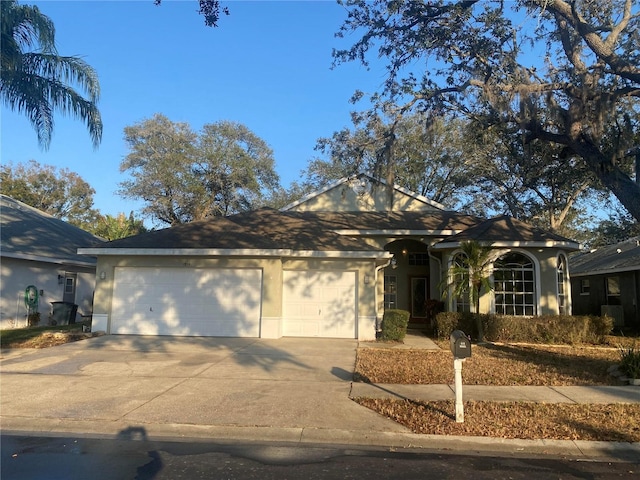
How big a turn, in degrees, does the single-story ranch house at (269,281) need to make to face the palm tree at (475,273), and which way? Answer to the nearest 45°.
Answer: approximately 90° to its left

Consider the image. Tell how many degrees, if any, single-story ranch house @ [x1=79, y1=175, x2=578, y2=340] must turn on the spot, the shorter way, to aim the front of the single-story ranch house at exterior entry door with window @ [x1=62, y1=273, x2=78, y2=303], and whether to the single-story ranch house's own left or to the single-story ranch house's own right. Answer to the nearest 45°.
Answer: approximately 135° to the single-story ranch house's own right

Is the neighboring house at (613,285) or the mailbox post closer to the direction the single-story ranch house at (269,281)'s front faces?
the mailbox post

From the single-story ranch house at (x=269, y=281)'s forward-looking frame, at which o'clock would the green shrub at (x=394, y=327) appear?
The green shrub is roughly at 11 o'clock from the single-story ranch house.

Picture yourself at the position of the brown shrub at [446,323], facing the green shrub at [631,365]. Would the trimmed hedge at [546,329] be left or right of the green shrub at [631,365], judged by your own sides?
left

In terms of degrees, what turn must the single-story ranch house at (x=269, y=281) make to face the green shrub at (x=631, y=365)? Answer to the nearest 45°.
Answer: approximately 45° to its left

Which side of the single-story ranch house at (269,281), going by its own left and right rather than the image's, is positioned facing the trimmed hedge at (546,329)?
left

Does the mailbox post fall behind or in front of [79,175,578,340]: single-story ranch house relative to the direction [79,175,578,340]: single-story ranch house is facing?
in front

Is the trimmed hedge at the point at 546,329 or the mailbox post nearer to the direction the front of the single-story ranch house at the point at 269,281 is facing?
the mailbox post

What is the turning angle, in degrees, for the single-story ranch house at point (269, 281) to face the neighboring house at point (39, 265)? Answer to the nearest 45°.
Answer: approximately 135° to its right

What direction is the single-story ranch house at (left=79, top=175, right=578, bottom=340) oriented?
toward the camera

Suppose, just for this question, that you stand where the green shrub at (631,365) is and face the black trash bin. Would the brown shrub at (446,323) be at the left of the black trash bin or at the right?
right
